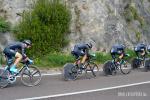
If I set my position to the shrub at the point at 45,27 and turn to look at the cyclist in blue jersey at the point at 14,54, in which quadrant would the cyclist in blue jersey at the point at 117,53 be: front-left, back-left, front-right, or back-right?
front-left

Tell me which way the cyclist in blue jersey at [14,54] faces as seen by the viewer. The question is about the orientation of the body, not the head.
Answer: to the viewer's right

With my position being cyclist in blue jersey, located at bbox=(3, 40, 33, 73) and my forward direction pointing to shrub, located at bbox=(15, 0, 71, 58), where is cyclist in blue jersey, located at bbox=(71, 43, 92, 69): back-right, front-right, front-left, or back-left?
front-right

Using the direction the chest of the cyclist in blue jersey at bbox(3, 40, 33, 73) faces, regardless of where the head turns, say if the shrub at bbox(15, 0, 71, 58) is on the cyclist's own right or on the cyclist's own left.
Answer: on the cyclist's own left

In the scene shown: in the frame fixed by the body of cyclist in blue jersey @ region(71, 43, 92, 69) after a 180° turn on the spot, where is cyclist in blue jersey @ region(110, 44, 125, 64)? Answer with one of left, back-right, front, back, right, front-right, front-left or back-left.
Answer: back-right

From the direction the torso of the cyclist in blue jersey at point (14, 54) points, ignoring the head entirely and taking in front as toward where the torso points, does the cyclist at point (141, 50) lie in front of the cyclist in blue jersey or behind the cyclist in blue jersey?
in front

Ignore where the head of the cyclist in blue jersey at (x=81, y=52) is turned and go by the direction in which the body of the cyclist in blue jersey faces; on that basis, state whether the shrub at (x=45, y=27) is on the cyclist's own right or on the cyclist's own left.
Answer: on the cyclist's own left

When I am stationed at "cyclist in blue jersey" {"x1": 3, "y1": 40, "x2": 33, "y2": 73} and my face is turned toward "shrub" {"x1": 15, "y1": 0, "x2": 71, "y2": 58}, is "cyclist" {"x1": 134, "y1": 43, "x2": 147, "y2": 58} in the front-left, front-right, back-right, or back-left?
front-right

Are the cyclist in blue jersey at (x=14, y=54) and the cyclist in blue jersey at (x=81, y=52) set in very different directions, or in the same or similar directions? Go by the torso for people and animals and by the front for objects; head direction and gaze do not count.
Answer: same or similar directions

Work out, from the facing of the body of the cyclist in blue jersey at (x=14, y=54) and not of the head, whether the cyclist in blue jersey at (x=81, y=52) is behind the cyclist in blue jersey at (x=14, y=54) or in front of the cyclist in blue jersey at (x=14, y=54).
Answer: in front
